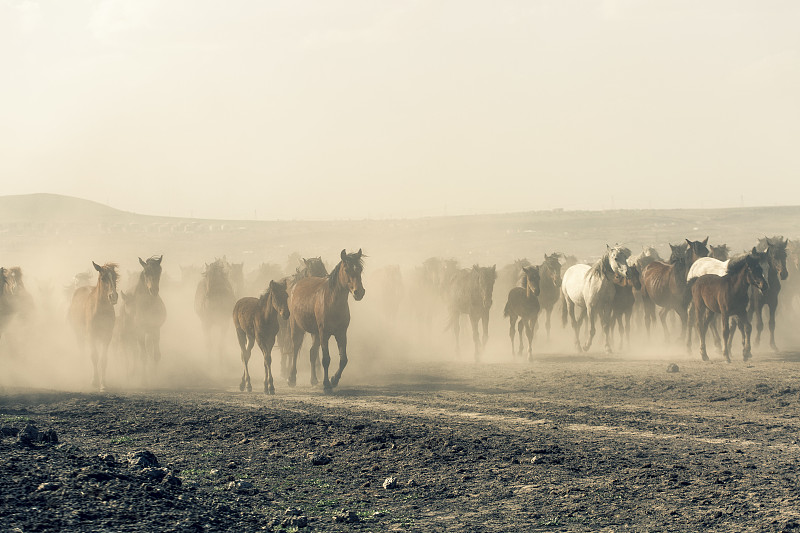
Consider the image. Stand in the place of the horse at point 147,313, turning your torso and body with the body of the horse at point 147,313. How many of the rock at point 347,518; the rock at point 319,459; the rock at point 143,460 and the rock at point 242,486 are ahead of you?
4

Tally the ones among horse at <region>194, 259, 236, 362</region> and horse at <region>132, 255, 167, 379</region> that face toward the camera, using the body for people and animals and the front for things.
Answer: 2

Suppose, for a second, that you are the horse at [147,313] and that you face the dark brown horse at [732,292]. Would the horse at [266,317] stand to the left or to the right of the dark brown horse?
right

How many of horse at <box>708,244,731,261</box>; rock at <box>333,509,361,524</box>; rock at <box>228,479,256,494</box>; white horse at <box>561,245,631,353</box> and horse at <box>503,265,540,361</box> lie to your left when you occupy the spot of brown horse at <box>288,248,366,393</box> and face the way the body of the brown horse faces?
3

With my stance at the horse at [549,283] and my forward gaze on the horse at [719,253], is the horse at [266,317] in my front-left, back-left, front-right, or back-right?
back-right

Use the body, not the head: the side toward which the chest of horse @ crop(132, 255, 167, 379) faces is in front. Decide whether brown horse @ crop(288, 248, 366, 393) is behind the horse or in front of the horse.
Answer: in front

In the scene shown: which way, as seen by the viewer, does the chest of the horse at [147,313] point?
toward the camera

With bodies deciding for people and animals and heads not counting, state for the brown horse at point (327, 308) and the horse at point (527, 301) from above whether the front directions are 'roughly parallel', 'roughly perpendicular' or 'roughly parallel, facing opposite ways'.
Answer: roughly parallel

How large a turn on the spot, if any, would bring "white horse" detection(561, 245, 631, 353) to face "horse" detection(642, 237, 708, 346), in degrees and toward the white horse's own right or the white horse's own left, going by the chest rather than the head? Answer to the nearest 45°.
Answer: approximately 45° to the white horse's own left

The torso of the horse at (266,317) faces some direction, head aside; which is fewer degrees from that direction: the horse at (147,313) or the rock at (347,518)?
the rock

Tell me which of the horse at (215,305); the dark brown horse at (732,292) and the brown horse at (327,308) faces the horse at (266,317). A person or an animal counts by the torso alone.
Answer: the horse at (215,305)

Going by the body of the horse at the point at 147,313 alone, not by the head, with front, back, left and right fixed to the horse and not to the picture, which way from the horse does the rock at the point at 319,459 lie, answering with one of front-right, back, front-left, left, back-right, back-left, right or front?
front

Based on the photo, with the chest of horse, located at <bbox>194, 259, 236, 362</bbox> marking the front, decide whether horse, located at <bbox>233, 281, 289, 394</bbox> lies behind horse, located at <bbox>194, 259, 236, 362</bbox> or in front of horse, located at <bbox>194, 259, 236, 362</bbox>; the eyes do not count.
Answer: in front
